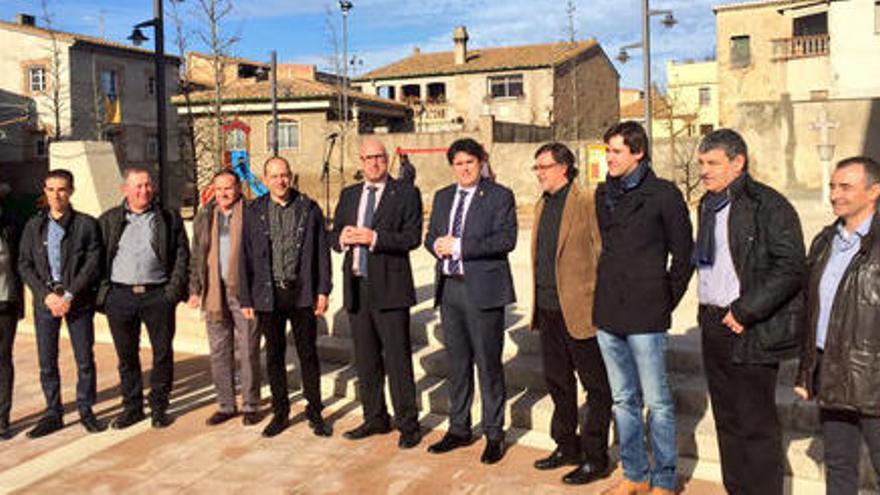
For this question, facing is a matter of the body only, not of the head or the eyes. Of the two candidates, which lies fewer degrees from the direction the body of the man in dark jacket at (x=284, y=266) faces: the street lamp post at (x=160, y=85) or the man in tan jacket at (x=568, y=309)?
the man in tan jacket

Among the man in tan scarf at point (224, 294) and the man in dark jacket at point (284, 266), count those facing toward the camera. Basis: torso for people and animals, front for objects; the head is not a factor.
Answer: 2

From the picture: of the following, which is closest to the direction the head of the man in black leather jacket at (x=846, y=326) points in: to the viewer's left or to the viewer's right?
to the viewer's left

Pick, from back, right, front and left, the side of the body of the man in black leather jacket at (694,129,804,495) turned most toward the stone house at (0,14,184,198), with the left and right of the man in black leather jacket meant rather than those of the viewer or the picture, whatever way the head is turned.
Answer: right

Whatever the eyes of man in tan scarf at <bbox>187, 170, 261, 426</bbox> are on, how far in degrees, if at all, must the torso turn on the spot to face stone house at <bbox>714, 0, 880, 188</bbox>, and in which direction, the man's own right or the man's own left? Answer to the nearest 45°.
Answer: approximately 135° to the man's own left

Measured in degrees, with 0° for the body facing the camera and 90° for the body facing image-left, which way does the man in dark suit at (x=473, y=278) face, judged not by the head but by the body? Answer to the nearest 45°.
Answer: approximately 45°

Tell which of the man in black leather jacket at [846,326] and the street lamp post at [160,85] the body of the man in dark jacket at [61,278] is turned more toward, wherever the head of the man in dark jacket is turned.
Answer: the man in black leather jacket
